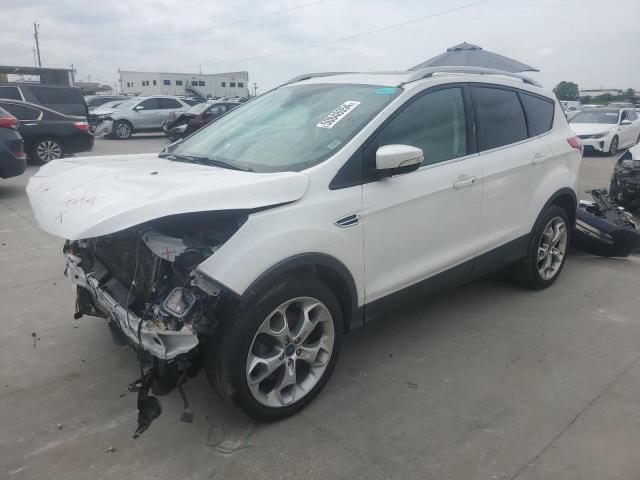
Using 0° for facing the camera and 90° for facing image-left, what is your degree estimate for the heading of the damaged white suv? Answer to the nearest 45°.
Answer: approximately 45°

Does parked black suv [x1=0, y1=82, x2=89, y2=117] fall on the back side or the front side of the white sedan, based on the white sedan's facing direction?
on the front side

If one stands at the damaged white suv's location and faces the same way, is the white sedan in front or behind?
behind

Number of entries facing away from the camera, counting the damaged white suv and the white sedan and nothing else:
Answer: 0

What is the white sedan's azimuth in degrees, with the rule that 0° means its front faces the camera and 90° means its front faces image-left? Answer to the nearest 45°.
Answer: approximately 45°

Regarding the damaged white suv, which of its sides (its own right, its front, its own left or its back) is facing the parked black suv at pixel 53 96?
right

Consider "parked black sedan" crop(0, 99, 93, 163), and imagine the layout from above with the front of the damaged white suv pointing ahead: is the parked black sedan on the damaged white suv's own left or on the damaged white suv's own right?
on the damaged white suv's own right

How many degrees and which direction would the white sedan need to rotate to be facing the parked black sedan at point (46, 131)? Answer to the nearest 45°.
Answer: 0° — it already faces it
